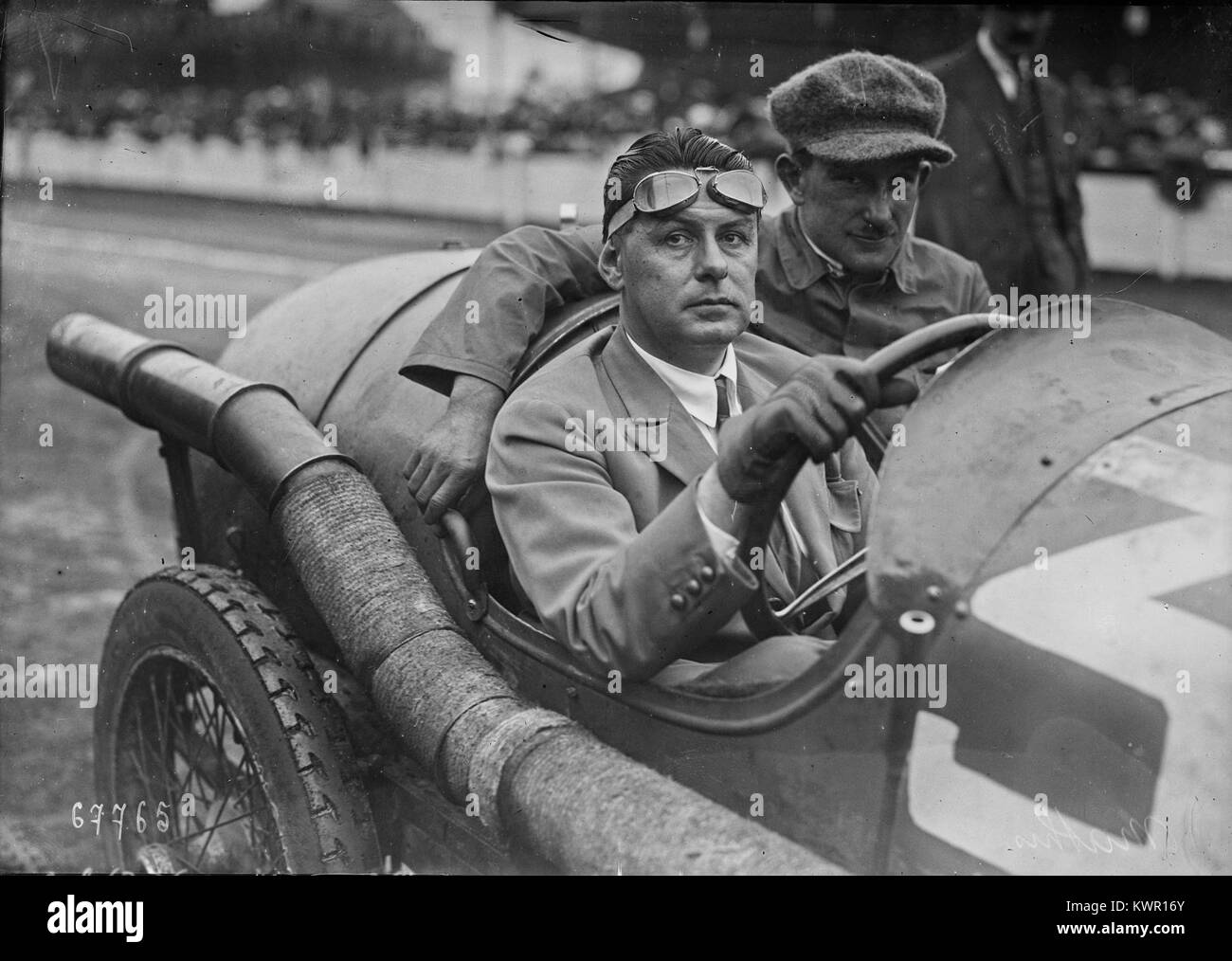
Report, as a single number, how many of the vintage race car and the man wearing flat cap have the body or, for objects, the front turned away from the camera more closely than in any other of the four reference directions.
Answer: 0

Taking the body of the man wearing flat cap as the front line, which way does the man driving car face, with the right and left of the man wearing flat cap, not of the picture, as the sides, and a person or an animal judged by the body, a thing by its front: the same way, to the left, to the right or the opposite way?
the same way

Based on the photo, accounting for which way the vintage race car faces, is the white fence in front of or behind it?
behind

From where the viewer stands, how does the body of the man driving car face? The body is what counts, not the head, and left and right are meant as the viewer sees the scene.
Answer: facing the viewer and to the right of the viewer

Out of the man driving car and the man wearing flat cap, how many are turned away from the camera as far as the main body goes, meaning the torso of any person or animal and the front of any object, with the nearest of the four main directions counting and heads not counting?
0

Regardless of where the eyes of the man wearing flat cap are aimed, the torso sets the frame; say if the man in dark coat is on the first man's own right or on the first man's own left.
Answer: on the first man's own left

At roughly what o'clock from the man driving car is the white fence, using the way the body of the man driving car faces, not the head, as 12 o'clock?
The white fence is roughly at 7 o'clock from the man driving car.

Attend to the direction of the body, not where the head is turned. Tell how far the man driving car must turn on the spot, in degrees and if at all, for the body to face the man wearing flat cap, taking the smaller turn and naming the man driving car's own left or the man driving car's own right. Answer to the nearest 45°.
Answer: approximately 135° to the man driving car's own left

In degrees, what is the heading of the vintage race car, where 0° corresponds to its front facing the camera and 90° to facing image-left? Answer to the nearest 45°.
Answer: approximately 315°
